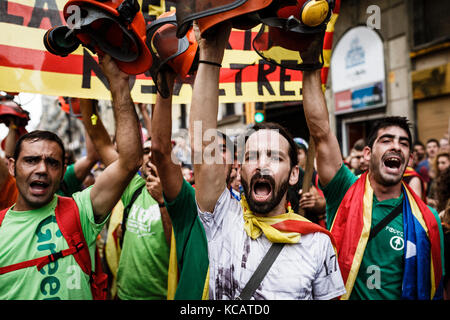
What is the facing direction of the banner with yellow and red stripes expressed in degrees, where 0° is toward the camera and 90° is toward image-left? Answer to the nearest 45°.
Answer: approximately 0°

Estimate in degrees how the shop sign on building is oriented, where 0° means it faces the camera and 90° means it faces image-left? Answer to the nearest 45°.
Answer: approximately 45°

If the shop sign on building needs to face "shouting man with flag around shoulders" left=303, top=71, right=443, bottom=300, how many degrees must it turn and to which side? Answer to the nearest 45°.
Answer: approximately 45° to its left
